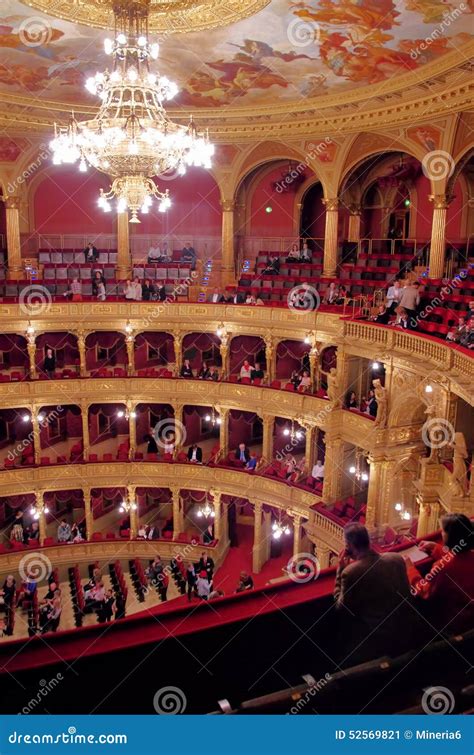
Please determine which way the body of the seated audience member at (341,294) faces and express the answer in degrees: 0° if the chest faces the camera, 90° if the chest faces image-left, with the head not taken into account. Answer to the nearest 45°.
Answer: approximately 45°

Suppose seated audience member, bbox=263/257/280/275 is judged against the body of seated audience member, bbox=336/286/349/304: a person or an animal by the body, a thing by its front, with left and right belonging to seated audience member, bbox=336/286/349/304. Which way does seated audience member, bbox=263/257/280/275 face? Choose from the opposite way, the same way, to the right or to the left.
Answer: the same way

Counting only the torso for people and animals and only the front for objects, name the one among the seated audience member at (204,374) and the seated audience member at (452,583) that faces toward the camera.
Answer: the seated audience member at (204,374)

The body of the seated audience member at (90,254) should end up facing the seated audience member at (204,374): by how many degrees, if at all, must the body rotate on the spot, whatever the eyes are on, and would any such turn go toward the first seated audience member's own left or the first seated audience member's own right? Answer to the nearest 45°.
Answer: approximately 45° to the first seated audience member's own left

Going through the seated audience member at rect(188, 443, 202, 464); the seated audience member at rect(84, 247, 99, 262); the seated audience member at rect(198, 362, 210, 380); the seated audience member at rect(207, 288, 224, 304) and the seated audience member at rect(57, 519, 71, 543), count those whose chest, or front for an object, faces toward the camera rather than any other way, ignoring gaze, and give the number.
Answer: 5

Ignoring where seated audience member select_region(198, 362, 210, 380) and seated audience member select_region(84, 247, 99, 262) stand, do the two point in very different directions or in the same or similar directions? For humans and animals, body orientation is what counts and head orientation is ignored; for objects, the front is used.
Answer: same or similar directions

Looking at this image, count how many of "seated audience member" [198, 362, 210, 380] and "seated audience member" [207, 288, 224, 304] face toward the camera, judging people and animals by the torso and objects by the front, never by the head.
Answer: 2

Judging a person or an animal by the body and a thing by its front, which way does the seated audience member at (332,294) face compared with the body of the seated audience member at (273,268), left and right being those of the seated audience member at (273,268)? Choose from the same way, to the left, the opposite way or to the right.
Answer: the same way

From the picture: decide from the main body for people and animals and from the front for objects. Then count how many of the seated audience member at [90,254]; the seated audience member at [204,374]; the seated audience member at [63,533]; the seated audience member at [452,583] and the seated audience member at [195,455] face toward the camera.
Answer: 4

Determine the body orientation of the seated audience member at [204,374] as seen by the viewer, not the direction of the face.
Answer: toward the camera

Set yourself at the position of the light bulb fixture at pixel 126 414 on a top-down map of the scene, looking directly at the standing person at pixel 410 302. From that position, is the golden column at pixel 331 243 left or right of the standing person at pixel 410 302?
left

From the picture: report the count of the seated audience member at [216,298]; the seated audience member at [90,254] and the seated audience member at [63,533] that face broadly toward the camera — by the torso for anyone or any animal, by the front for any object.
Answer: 3

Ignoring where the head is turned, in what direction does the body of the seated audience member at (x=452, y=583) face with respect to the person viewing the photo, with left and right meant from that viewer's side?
facing away from the viewer and to the left of the viewer

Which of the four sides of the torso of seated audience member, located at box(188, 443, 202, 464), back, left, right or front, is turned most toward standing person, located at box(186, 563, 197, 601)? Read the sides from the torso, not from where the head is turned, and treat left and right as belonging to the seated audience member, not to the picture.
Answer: front

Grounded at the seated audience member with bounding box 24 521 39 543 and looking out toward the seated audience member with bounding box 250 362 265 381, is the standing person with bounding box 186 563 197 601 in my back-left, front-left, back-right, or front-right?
front-right

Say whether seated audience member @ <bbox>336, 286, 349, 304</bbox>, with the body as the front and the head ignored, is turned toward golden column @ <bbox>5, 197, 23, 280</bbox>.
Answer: no

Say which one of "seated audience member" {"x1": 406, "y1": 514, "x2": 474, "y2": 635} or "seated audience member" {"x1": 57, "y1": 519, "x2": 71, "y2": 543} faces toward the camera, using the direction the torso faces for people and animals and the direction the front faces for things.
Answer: "seated audience member" {"x1": 57, "y1": 519, "x2": 71, "y2": 543}

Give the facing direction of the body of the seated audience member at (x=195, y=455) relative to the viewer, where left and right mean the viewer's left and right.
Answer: facing the viewer

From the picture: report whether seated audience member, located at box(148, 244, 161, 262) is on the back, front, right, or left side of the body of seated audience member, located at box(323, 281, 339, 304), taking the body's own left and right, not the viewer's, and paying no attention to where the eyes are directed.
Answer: right

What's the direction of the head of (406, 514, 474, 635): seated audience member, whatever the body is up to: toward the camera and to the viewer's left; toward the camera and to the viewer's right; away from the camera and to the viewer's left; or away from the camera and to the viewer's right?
away from the camera and to the viewer's left
